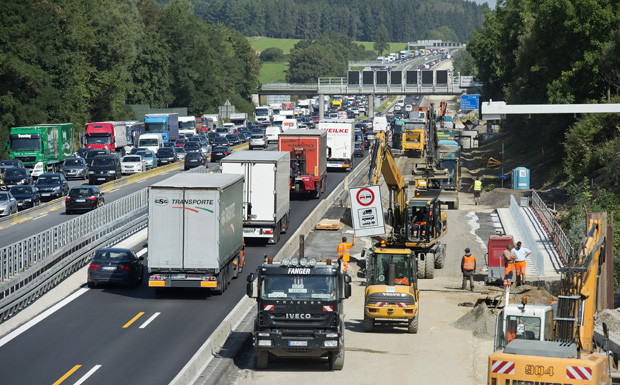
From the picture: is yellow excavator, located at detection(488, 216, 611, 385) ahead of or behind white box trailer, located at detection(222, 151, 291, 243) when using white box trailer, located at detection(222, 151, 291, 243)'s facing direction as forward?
behind

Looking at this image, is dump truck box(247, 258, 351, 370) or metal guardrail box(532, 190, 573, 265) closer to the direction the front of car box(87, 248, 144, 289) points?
the metal guardrail

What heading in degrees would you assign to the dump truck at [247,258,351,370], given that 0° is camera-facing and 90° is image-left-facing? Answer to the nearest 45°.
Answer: approximately 0°

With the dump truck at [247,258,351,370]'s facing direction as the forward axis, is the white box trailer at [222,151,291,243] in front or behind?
behind

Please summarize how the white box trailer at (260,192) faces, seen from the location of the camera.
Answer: facing away from the viewer

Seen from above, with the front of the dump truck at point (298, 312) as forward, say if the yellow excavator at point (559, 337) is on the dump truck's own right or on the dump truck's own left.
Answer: on the dump truck's own left

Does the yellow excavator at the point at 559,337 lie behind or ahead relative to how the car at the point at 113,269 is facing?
behind

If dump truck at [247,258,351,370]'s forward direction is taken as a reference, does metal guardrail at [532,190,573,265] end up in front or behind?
behind

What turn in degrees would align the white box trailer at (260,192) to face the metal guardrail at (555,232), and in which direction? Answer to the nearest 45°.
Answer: approximately 90° to its right

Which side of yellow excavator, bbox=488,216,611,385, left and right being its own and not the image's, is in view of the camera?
back

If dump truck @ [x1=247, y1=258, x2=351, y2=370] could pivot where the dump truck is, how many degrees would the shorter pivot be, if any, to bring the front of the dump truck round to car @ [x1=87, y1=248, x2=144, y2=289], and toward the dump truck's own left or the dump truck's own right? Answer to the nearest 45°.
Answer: approximately 135° to the dump truck's own right

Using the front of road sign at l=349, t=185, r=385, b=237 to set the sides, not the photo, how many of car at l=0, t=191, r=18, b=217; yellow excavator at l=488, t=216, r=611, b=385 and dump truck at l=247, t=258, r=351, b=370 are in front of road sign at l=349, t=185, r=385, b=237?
2

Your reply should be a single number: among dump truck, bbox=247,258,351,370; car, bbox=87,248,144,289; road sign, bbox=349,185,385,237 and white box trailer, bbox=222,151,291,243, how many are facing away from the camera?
2

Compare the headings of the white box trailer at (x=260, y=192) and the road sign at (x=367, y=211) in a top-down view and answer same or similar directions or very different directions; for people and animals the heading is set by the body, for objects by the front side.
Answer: very different directions

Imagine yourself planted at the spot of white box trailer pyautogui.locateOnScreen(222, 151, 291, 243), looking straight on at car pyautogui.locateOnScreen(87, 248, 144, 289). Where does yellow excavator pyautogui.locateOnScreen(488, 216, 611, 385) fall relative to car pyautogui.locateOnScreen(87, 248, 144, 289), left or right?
left
